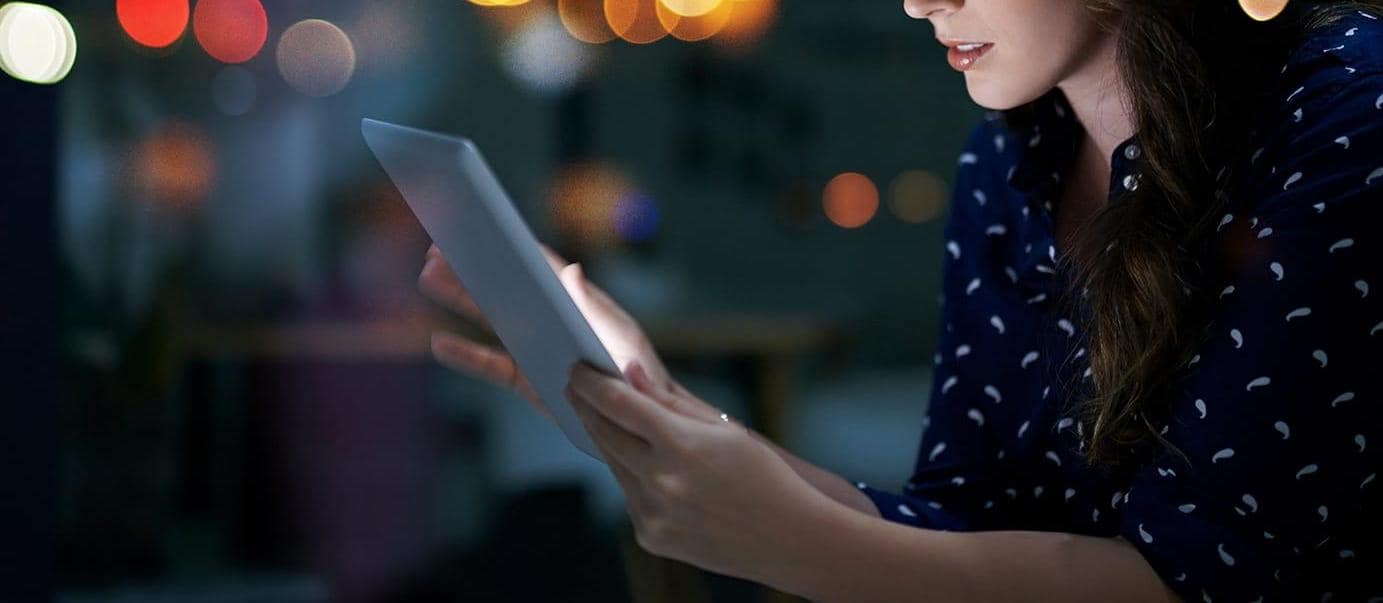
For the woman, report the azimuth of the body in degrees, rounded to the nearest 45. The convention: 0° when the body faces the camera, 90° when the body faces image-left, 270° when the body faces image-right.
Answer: approximately 45°

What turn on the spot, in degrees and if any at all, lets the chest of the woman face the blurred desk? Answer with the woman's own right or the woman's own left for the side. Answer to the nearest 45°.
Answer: approximately 90° to the woman's own right
